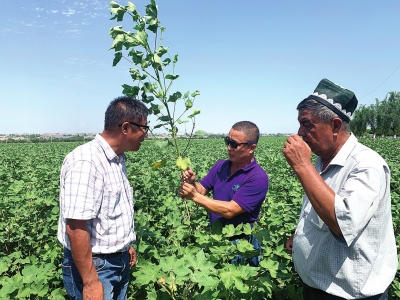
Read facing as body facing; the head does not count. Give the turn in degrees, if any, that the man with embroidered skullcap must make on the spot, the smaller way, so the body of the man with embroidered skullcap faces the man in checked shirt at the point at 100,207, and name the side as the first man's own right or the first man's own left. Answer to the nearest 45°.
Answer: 0° — they already face them

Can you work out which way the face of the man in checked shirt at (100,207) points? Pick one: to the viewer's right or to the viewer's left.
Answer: to the viewer's right

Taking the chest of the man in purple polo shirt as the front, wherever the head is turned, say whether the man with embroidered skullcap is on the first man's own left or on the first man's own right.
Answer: on the first man's own left

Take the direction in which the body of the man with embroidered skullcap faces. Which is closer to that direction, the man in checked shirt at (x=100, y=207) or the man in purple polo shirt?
the man in checked shirt

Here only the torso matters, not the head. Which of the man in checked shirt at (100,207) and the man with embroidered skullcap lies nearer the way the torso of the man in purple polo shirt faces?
the man in checked shirt

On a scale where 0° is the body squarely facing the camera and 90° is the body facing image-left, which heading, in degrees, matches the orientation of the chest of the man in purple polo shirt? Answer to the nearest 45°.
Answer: approximately 45°

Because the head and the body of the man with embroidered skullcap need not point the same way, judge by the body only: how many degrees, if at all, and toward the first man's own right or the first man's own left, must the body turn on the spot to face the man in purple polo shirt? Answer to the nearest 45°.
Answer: approximately 45° to the first man's own right

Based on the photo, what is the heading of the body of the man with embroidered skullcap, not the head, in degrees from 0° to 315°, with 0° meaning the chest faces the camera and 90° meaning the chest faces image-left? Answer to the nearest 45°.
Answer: approximately 90°
